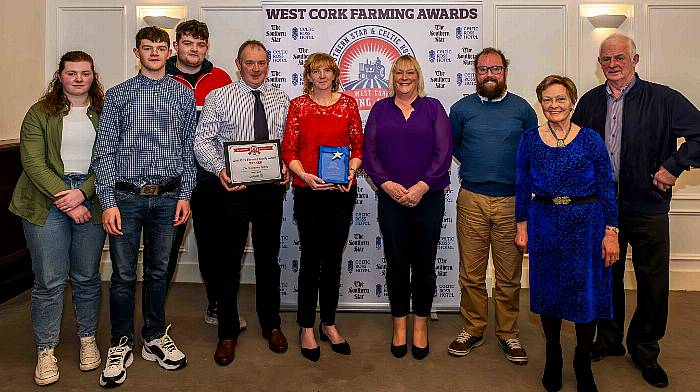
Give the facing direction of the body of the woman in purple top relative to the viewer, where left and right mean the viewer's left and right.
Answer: facing the viewer

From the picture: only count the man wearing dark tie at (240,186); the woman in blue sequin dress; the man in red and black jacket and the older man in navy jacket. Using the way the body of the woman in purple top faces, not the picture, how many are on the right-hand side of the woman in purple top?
2

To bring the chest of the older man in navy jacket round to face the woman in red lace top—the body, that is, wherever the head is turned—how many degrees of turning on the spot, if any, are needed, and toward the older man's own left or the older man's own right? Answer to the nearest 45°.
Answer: approximately 45° to the older man's own right

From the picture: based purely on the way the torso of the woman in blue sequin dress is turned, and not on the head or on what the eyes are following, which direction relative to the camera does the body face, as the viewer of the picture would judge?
toward the camera

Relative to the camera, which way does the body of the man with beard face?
toward the camera

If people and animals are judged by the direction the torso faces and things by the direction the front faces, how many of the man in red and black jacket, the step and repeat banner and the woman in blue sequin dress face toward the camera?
3

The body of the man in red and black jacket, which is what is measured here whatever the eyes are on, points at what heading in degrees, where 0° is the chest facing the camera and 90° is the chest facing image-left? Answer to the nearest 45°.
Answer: approximately 0°

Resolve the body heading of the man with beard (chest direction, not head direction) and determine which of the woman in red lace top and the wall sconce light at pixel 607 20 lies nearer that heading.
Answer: the woman in red lace top

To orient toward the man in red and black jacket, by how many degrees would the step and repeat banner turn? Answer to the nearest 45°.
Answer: approximately 45° to its right

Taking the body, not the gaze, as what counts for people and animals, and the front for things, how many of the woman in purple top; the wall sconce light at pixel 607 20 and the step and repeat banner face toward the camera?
3

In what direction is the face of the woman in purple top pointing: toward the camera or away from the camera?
toward the camera

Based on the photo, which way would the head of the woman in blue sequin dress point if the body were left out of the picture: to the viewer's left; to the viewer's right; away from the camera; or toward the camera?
toward the camera

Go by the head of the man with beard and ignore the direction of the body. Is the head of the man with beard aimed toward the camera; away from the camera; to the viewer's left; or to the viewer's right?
toward the camera

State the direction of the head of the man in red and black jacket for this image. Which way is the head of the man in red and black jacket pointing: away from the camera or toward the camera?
toward the camera
